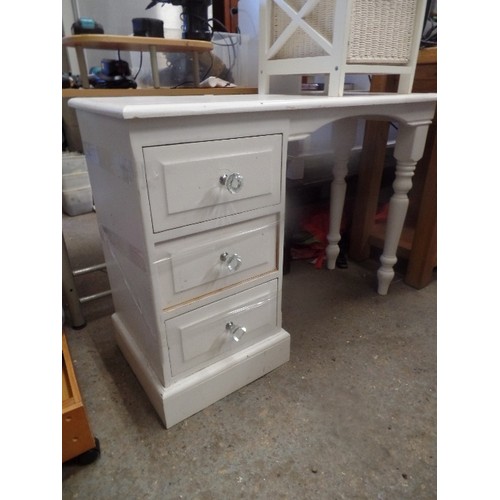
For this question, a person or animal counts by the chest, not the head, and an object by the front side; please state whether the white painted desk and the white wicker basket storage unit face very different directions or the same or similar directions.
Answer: same or similar directions

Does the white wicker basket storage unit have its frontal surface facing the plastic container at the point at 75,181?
no

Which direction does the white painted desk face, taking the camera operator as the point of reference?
facing the viewer and to the right of the viewer
